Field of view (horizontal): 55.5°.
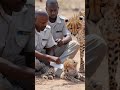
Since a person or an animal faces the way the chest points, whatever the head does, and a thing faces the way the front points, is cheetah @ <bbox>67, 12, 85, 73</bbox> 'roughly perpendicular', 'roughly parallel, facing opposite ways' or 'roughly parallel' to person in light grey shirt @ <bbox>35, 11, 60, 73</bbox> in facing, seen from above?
roughly perpendicular

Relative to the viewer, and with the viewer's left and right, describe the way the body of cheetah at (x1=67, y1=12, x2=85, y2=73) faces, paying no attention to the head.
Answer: facing the viewer and to the left of the viewer

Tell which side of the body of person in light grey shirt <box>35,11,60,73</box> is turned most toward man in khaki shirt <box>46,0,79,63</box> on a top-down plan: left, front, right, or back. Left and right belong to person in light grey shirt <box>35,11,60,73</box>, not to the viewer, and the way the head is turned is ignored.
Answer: left

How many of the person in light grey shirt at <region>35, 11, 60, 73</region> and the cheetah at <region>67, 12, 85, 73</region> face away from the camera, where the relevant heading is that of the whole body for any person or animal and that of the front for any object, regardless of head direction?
0

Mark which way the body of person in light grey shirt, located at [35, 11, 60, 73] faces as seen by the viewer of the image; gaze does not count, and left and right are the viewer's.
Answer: facing the viewer and to the right of the viewer
